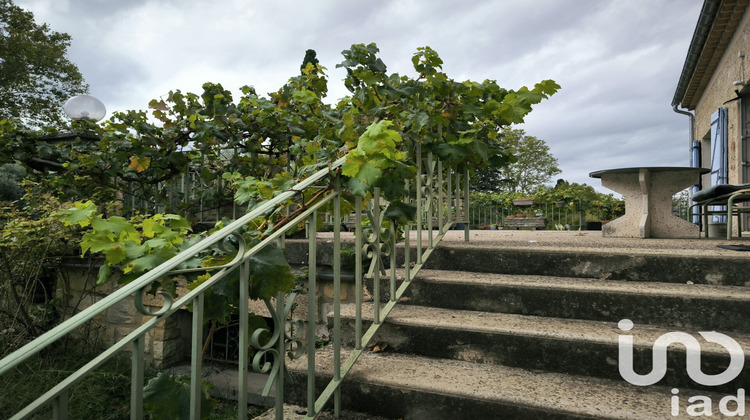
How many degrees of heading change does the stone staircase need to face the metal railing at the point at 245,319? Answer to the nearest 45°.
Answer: approximately 45° to its right

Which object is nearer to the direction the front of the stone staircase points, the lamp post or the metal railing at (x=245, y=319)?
the metal railing

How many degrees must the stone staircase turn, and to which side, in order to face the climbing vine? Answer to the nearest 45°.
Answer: approximately 90° to its right

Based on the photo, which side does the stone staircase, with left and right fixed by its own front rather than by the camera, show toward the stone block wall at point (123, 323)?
right

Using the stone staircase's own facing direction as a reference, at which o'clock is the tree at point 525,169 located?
The tree is roughly at 6 o'clock from the stone staircase.

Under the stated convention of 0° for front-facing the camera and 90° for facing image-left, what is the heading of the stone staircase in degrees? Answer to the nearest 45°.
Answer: approximately 0°

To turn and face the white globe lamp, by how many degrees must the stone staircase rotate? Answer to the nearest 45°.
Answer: approximately 90° to its right
